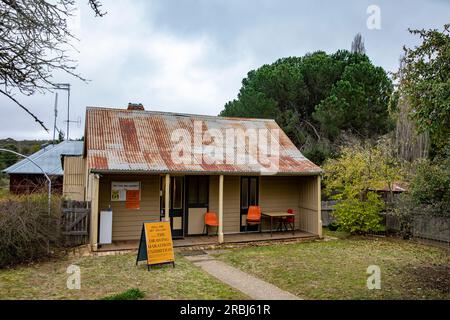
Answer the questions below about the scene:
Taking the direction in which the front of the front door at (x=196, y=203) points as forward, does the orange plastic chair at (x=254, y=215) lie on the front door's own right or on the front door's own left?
on the front door's own left

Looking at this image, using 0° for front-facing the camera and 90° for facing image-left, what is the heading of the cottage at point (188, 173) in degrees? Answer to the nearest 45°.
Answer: approximately 0°

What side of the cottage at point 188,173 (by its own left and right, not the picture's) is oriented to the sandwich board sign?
front

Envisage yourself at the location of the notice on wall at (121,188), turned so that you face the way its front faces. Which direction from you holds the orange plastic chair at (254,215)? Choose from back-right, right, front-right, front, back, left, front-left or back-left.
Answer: left

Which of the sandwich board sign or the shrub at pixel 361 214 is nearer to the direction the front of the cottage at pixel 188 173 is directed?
the sandwich board sign

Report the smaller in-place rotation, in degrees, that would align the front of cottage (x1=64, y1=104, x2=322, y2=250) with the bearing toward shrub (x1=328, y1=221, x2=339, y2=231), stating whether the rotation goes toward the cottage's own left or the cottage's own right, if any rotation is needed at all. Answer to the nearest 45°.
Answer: approximately 90° to the cottage's own left

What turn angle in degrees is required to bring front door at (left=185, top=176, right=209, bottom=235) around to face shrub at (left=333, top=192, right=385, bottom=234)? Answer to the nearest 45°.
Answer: approximately 90° to its left

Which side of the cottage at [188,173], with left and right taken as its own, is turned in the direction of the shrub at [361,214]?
left

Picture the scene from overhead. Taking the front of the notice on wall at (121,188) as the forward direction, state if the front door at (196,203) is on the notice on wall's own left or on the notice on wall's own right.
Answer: on the notice on wall's own left

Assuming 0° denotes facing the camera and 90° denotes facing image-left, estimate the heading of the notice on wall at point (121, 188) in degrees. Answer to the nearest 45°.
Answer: approximately 0°

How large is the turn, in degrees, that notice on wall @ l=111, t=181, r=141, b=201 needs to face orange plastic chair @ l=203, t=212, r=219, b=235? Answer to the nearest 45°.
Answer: approximately 90° to its left

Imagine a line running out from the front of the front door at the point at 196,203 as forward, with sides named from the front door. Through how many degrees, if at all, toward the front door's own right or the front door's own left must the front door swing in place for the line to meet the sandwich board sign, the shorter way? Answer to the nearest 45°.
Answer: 0° — it already faces it

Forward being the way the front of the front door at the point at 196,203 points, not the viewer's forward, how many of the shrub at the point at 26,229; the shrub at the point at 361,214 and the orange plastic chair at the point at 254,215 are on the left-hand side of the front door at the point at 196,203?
2

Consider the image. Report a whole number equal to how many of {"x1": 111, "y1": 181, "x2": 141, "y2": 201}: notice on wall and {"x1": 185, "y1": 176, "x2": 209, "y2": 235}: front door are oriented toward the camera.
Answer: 2
